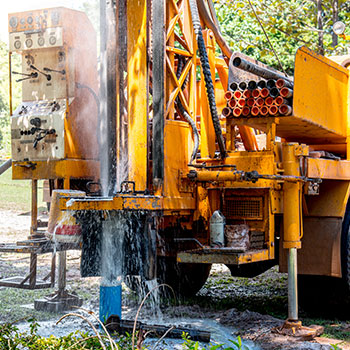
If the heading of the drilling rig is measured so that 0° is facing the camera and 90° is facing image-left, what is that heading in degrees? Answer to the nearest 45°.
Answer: approximately 225°
